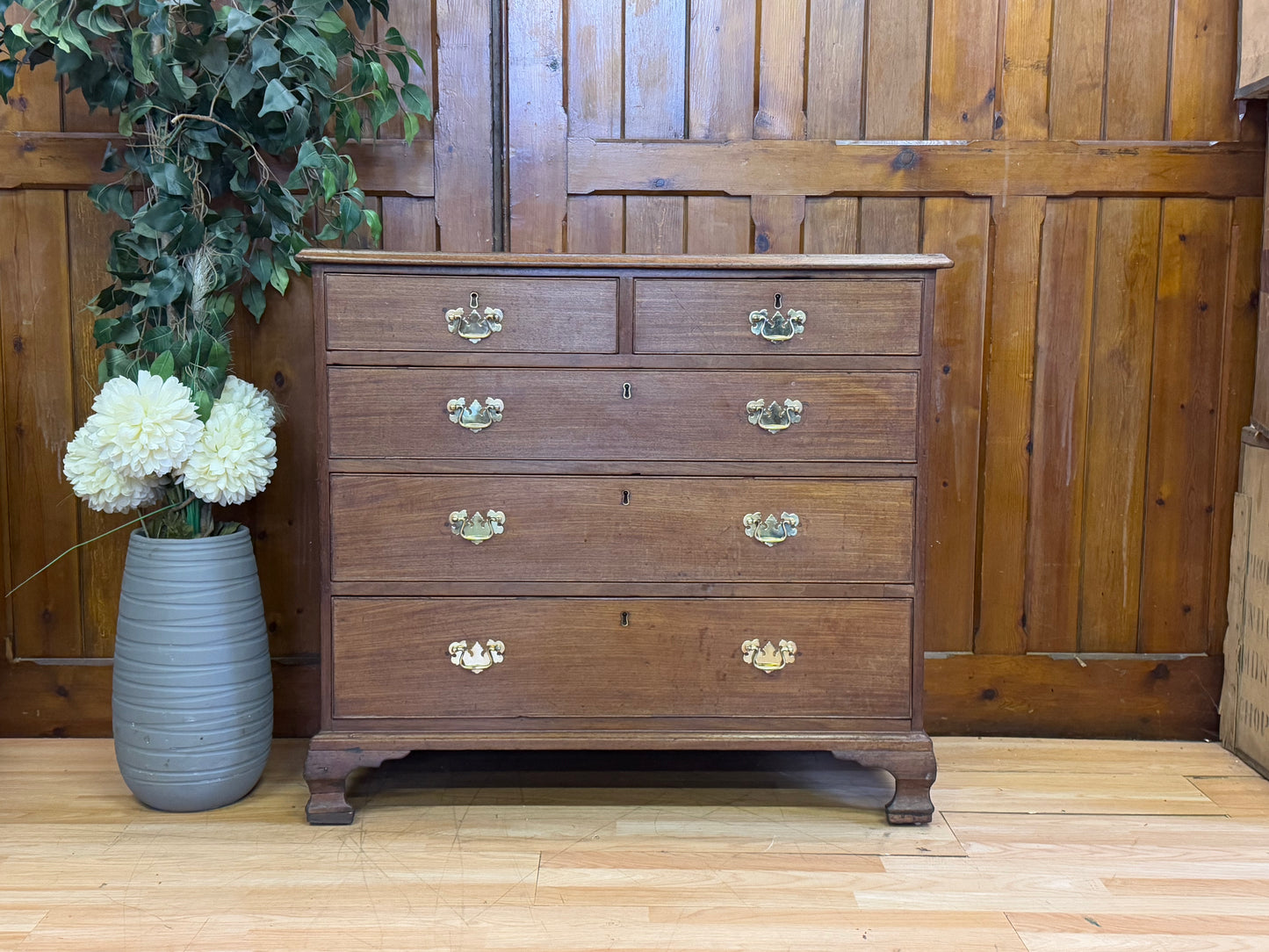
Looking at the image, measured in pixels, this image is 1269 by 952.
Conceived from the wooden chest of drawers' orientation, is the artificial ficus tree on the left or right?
on its right

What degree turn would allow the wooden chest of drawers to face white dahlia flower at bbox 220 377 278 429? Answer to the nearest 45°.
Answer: approximately 90° to its right

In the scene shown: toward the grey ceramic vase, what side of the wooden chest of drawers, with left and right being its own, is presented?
right

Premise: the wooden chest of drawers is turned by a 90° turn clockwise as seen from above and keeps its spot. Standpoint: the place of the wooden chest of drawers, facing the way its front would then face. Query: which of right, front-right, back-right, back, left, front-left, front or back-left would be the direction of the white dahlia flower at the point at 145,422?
front

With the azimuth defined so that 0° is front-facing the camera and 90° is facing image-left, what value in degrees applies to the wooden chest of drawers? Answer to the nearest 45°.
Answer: approximately 0°

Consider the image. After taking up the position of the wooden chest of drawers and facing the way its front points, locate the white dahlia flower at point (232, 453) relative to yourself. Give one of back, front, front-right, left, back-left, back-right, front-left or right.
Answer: right

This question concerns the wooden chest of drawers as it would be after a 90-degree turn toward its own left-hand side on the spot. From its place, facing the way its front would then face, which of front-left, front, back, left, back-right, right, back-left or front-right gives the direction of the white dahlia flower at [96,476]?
back
